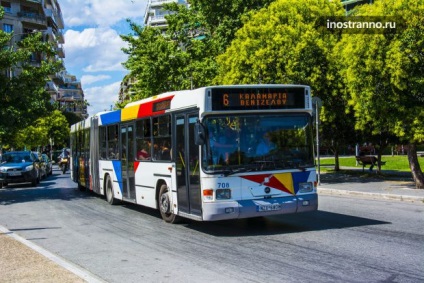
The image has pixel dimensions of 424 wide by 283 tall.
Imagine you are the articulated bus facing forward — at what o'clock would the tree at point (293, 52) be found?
The tree is roughly at 8 o'clock from the articulated bus.

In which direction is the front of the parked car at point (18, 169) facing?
toward the camera

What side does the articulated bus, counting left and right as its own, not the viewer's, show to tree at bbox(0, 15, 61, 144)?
back

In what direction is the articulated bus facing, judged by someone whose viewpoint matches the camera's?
facing the viewer and to the right of the viewer

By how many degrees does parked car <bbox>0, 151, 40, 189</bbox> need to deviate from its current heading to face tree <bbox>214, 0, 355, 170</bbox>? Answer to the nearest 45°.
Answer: approximately 45° to its left

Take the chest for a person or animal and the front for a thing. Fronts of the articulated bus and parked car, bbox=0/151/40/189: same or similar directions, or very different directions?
same or similar directions

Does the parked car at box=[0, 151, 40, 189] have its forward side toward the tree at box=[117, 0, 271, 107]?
no

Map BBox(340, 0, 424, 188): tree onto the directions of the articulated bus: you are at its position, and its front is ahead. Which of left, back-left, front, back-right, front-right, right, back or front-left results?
left

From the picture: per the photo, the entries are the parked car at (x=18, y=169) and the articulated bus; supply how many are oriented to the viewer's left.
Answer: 0

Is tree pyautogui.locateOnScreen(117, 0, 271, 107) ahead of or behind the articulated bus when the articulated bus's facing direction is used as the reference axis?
behind

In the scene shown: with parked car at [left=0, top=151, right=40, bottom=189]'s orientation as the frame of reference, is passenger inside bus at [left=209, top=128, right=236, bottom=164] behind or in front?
in front
